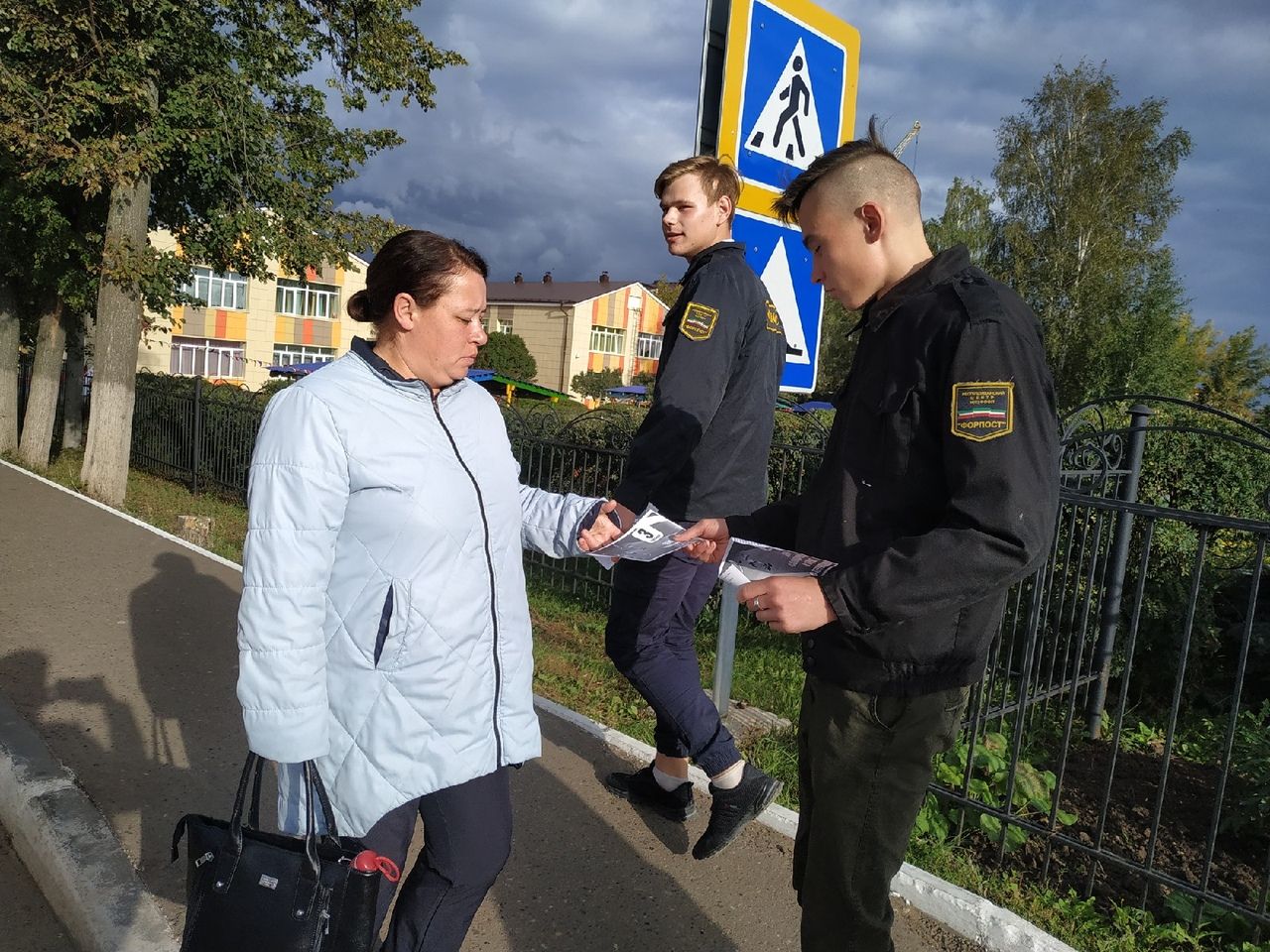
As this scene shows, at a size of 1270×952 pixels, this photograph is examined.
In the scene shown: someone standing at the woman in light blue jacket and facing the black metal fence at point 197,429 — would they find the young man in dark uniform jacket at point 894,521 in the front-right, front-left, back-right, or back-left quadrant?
back-right

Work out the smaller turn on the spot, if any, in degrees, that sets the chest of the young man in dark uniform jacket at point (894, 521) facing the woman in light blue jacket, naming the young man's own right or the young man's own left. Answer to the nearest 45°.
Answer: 0° — they already face them

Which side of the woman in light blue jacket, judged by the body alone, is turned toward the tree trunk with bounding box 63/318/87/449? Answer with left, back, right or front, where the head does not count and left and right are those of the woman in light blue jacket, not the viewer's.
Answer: back

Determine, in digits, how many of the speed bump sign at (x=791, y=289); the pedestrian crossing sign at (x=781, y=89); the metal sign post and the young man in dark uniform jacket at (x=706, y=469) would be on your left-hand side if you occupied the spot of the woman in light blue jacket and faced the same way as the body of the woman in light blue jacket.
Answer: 4

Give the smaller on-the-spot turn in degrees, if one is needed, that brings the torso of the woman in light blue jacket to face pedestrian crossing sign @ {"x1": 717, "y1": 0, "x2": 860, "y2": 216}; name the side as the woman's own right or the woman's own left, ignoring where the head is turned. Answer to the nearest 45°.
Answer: approximately 90° to the woman's own left

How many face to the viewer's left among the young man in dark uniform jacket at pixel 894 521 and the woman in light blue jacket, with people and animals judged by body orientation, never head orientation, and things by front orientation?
1

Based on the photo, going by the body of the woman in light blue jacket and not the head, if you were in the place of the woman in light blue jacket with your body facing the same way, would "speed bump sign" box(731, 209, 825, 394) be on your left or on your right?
on your left

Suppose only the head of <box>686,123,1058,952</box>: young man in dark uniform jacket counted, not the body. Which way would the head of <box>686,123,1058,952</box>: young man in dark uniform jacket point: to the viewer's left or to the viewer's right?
to the viewer's left

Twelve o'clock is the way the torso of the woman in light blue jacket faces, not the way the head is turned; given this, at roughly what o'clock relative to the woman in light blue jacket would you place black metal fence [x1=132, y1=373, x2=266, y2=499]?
The black metal fence is roughly at 7 o'clock from the woman in light blue jacket.

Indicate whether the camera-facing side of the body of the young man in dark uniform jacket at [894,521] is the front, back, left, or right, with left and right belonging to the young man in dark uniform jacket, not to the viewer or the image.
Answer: left

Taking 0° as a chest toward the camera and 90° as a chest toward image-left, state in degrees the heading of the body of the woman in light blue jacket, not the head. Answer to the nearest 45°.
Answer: approximately 315°

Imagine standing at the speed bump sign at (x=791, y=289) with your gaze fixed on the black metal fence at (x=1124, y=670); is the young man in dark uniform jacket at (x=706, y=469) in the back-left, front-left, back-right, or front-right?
back-right

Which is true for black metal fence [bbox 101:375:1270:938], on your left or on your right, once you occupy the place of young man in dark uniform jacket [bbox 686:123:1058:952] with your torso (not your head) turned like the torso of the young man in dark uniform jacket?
on your right

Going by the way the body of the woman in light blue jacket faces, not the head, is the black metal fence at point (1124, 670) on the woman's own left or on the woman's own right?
on the woman's own left

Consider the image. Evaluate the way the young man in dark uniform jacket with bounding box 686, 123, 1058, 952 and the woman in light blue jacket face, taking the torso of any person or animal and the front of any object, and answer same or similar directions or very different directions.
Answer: very different directions
